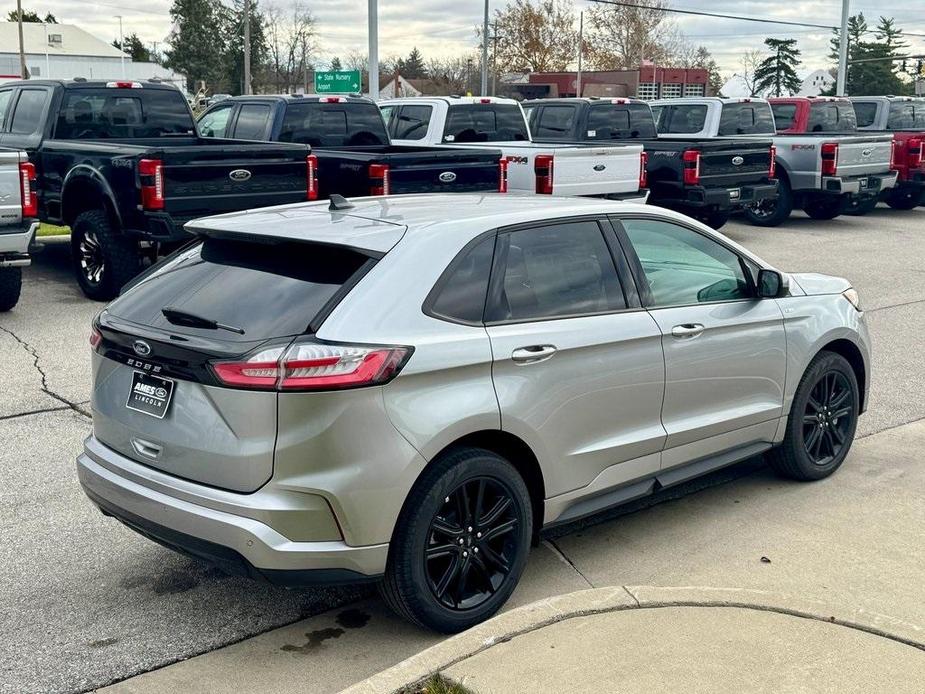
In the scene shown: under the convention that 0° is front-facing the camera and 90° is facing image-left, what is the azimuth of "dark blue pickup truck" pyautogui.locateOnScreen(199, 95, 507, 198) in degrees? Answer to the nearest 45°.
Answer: approximately 135°

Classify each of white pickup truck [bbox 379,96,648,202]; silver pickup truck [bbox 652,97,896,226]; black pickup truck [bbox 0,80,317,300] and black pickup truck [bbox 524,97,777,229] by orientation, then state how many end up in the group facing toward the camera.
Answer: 0

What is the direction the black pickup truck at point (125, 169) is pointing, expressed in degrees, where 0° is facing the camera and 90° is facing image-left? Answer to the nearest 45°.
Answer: approximately 135°

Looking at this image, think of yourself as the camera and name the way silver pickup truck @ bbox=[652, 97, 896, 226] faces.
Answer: facing away from the viewer and to the left of the viewer

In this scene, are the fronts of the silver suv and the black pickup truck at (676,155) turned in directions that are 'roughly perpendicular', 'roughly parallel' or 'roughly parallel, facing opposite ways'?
roughly perpendicular

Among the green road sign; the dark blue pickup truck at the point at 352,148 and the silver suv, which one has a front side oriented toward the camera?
the green road sign

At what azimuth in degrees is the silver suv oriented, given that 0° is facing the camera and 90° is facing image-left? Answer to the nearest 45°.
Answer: approximately 225°

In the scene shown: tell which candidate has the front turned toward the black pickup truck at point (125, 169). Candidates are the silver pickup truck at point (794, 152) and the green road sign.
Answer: the green road sign

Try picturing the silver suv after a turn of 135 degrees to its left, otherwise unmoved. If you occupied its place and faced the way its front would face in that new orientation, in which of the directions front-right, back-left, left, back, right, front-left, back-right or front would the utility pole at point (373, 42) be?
right

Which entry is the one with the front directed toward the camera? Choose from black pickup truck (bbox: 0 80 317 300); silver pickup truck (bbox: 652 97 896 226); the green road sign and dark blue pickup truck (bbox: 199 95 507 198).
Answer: the green road sign

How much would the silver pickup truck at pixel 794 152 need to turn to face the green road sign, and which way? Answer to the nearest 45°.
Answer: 0° — it already faces it

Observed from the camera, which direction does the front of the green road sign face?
facing the viewer

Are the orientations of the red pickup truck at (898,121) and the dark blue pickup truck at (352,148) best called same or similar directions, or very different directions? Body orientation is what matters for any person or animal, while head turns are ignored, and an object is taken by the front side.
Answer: same or similar directions

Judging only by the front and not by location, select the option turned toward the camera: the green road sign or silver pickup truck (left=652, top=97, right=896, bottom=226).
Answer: the green road sign
